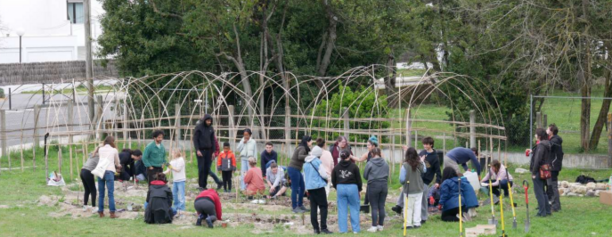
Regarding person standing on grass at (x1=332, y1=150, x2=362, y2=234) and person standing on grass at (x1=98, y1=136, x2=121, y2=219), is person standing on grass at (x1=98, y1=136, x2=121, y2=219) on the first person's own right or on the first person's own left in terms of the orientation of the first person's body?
on the first person's own left

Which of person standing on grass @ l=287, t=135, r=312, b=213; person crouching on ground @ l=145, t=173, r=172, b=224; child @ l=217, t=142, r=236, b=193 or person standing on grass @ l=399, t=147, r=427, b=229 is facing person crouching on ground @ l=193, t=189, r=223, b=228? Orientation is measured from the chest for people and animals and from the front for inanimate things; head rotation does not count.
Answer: the child

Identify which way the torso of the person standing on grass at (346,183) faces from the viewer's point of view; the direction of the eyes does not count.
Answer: away from the camera

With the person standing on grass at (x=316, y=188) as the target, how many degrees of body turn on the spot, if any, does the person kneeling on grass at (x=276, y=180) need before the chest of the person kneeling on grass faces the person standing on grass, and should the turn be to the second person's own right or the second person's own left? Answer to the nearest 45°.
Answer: approximately 45° to the second person's own left

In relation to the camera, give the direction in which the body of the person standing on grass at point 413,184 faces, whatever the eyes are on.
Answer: away from the camera

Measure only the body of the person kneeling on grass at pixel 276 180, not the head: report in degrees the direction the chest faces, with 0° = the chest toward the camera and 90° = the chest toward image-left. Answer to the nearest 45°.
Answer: approximately 45°

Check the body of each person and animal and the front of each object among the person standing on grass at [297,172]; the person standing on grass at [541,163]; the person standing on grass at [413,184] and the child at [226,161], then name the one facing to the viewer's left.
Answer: the person standing on grass at [541,163]

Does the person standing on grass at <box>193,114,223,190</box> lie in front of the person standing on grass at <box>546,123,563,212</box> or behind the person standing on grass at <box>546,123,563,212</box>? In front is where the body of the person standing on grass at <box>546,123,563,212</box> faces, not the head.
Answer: in front

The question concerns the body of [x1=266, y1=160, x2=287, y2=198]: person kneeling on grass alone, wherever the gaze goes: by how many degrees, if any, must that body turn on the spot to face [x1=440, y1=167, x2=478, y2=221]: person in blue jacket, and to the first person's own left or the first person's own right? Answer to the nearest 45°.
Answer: approximately 90° to the first person's own left

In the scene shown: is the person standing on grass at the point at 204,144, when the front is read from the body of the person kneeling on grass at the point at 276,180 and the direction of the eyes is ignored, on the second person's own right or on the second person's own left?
on the second person's own right
